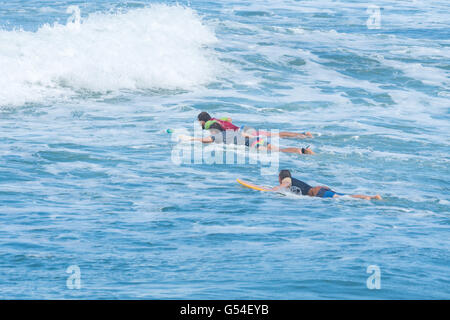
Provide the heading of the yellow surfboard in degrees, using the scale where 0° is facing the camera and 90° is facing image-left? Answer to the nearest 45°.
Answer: approximately 90°

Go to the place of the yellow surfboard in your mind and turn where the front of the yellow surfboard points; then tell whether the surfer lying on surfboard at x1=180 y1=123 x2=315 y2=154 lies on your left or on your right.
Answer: on your right

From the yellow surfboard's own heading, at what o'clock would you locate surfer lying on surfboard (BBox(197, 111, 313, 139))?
The surfer lying on surfboard is roughly at 3 o'clock from the yellow surfboard.
